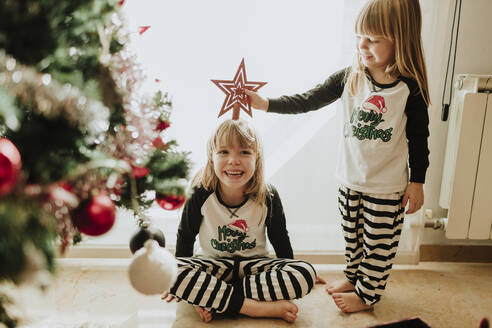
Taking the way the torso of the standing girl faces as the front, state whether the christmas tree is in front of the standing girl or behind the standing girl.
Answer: in front

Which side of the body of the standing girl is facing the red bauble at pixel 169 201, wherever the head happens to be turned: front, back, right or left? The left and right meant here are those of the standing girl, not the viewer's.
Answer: front

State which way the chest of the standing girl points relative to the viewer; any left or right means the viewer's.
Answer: facing the viewer and to the left of the viewer
